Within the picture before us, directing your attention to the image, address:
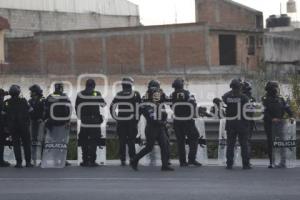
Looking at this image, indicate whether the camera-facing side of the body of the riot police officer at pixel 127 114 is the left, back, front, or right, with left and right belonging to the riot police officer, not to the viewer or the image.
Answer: front

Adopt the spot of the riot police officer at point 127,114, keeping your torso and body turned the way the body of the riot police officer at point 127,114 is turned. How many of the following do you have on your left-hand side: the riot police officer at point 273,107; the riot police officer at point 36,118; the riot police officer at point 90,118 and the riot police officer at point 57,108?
1

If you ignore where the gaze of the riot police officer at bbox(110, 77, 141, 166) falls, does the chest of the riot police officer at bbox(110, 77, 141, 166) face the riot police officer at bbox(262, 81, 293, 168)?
no

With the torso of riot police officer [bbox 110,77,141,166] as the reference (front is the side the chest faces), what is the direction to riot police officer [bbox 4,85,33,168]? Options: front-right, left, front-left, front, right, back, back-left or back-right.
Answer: right

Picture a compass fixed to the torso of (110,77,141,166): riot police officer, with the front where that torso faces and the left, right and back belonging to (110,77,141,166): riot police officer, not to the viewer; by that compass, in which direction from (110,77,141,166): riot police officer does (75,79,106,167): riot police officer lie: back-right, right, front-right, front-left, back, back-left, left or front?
right

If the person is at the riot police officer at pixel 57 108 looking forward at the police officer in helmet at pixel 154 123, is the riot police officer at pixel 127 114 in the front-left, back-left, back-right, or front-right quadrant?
front-left

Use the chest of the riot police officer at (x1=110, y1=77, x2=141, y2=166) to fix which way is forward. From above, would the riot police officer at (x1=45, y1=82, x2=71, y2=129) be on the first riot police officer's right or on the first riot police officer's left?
on the first riot police officer's right
